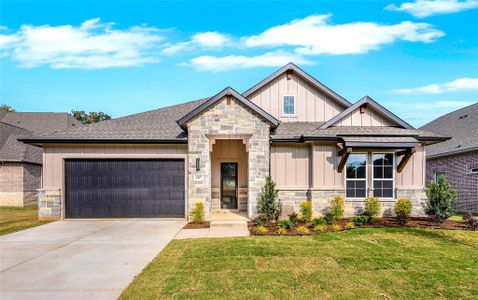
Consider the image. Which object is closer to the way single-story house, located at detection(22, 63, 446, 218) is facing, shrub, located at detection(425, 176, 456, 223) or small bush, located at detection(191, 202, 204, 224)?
the small bush

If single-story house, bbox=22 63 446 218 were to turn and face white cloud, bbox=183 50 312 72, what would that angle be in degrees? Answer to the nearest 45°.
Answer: approximately 180°

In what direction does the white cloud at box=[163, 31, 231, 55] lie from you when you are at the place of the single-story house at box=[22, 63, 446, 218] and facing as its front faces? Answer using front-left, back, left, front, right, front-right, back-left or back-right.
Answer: back

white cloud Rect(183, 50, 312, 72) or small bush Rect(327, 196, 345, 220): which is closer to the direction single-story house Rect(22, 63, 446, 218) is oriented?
the small bush

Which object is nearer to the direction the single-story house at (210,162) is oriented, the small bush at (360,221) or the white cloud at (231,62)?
the small bush

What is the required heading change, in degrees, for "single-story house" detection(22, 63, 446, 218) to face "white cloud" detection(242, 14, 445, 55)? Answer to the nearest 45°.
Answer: approximately 135° to its left

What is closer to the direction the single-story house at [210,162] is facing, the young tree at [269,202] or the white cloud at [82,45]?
the young tree

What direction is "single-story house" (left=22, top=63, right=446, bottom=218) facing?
toward the camera
